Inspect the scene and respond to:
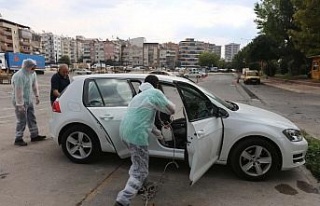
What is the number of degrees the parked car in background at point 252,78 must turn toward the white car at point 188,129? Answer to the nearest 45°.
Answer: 0° — it already faces it

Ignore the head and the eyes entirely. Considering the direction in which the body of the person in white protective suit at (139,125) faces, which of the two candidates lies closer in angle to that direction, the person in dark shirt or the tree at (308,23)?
the tree

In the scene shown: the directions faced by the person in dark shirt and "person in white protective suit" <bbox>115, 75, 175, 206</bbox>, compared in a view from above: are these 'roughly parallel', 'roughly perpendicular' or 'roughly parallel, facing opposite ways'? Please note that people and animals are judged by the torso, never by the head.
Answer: roughly perpendicular

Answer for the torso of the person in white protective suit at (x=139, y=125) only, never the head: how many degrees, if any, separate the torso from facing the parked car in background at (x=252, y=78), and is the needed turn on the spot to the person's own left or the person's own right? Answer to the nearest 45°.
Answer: approximately 45° to the person's own left

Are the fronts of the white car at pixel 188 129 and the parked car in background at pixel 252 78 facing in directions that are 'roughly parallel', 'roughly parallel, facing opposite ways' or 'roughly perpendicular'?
roughly perpendicular

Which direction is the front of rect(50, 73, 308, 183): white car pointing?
to the viewer's right

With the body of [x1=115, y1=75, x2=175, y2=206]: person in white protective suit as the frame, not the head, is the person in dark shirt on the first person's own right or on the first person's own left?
on the first person's own left

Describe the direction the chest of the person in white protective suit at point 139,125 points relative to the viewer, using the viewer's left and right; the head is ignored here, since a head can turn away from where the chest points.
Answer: facing away from the viewer and to the right of the viewer

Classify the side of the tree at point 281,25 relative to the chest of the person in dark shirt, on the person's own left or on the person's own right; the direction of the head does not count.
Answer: on the person's own left
